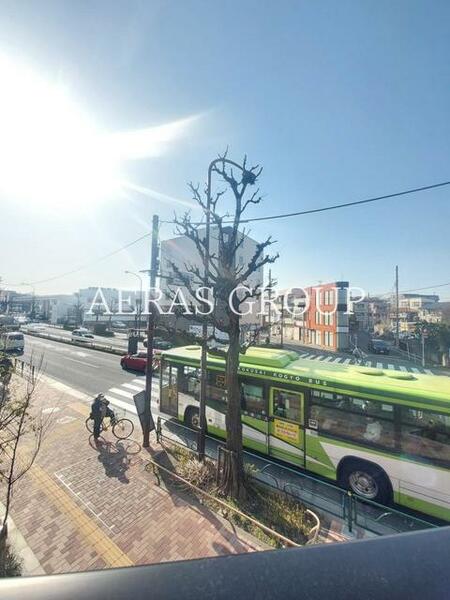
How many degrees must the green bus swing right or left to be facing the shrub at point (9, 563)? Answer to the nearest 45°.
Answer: approximately 90° to its left

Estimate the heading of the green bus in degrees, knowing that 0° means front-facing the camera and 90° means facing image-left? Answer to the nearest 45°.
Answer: approximately 135°

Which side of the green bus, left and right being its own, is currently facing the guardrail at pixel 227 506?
left

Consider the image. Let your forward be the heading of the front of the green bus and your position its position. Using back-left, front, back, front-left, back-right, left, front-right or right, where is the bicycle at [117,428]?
front-left

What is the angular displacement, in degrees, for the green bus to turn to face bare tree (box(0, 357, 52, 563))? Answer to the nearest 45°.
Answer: approximately 45° to its left

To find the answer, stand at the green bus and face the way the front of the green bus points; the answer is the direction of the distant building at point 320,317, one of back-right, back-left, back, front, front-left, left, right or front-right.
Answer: front-right

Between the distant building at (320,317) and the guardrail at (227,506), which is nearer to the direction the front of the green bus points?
the distant building

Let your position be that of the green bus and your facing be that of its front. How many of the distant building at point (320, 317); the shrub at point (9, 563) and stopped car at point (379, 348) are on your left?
1
